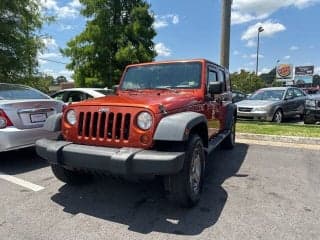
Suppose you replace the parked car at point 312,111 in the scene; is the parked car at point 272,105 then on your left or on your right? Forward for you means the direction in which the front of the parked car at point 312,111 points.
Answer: on your right

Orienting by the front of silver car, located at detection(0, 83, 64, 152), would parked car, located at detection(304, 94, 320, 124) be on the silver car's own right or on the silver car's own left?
on the silver car's own right

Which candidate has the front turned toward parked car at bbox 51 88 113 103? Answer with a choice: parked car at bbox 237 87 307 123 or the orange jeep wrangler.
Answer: parked car at bbox 237 87 307 123

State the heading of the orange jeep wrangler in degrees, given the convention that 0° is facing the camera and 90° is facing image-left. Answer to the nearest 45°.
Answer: approximately 45°

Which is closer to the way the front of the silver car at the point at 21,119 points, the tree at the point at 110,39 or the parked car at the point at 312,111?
the tree

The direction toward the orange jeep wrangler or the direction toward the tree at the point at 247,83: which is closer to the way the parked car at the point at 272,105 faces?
the orange jeep wrangler

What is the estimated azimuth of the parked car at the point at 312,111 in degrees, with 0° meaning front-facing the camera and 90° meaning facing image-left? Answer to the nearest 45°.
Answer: approximately 45°

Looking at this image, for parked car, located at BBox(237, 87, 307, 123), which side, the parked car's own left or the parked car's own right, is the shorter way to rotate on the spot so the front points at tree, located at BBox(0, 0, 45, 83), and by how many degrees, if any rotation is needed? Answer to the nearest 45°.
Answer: approximately 45° to the parked car's own right

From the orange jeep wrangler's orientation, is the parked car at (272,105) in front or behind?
behind

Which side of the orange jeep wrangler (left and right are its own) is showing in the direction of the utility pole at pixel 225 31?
back

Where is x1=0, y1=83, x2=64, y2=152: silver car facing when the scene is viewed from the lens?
facing away from the viewer and to the left of the viewer

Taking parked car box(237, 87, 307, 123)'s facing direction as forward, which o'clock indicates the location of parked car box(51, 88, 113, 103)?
parked car box(51, 88, 113, 103) is roughly at 12 o'clock from parked car box(237, 87, 307, 123).
